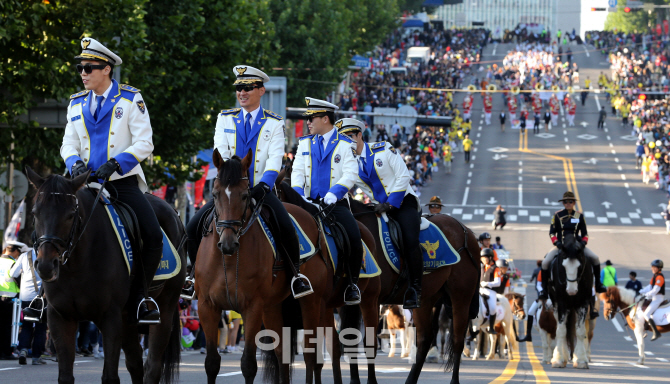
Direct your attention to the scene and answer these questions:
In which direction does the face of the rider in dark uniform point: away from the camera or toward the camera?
toward the camera

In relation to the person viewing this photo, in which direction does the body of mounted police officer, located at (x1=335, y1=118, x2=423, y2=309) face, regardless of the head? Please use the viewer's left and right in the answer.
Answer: facing the viewer and to the left of the viewer

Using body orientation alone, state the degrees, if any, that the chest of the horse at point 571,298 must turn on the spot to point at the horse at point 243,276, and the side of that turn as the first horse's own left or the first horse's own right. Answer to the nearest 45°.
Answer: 0° — it already faces it

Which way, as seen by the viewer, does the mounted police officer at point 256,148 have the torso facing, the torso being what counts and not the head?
toward the camera

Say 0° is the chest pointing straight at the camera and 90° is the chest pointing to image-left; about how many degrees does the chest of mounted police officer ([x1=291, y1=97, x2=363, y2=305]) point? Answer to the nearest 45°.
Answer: approximately 45°

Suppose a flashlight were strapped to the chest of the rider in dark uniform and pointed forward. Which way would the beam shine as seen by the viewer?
toward the camera

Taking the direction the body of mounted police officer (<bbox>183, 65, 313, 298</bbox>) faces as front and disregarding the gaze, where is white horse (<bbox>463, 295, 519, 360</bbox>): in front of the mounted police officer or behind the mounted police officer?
behind

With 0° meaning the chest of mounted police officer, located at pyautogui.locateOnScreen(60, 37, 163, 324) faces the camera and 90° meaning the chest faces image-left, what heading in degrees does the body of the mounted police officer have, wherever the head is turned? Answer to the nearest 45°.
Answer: approximately 45°

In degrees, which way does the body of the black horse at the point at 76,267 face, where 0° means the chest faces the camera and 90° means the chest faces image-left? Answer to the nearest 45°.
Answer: approximately 45°

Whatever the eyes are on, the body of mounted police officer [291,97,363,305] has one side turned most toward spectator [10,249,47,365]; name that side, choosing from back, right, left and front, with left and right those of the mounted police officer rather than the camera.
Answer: right

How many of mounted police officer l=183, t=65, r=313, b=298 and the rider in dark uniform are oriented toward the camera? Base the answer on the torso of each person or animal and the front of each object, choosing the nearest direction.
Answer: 2

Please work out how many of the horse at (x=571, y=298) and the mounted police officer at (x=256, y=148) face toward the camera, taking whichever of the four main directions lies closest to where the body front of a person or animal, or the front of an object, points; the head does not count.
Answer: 2

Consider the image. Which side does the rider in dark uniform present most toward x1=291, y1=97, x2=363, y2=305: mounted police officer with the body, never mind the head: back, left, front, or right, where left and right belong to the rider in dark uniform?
front
